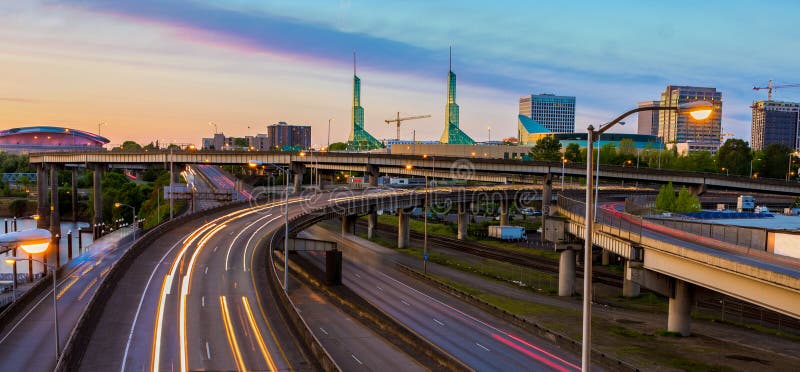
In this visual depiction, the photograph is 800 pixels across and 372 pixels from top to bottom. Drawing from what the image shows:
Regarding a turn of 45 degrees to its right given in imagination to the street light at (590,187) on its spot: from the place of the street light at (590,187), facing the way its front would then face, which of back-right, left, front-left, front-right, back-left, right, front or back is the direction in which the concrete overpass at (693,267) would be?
back-left

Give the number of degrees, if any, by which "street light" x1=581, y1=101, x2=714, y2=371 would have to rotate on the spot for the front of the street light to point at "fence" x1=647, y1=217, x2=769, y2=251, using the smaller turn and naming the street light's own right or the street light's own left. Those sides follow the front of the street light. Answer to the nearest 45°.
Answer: approximately 90° to the street light's own left

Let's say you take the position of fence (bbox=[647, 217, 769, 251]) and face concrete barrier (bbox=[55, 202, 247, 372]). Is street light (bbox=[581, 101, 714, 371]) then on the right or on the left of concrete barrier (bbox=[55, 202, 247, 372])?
left

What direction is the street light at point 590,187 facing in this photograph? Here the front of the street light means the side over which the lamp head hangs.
to the viewer's right

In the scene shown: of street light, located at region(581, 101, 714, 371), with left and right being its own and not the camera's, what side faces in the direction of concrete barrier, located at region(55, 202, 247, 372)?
back

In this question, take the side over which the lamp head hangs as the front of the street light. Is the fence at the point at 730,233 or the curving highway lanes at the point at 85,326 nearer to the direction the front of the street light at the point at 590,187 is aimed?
the fence

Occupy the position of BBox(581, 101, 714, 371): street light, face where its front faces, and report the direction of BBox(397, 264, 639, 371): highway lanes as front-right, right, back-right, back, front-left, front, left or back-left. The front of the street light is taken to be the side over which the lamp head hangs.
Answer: left
